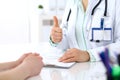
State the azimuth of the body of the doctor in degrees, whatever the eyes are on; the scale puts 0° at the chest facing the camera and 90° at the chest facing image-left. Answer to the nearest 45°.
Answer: approximately 45°

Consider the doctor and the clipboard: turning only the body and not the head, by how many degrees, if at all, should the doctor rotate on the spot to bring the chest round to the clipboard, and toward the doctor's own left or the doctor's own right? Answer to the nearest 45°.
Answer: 0° — they already face it
